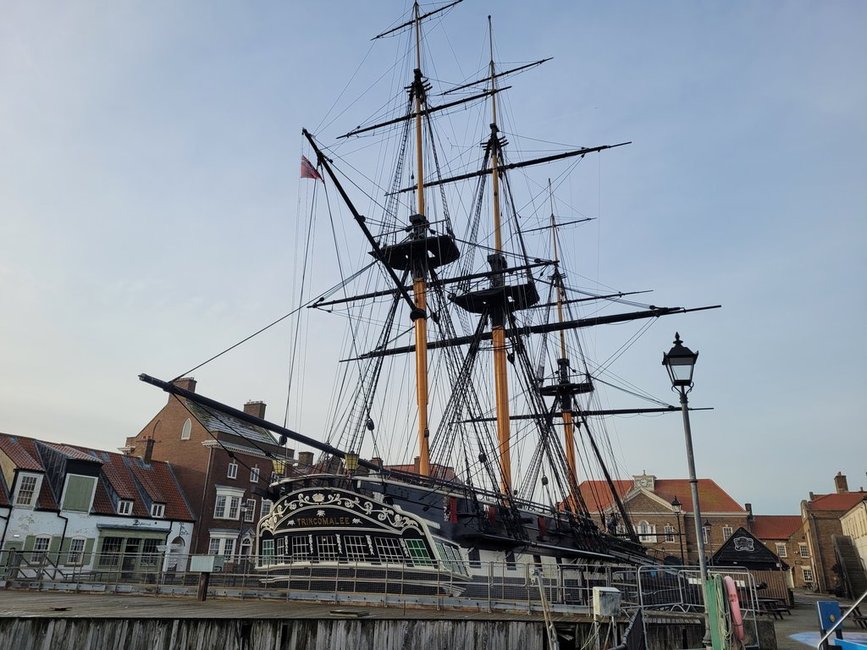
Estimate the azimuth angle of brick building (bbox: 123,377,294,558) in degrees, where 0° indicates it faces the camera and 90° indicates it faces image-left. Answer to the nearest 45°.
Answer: approximately 315°

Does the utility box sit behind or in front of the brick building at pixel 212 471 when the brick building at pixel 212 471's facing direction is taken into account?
in front

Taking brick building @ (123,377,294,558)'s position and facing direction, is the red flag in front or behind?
in front
